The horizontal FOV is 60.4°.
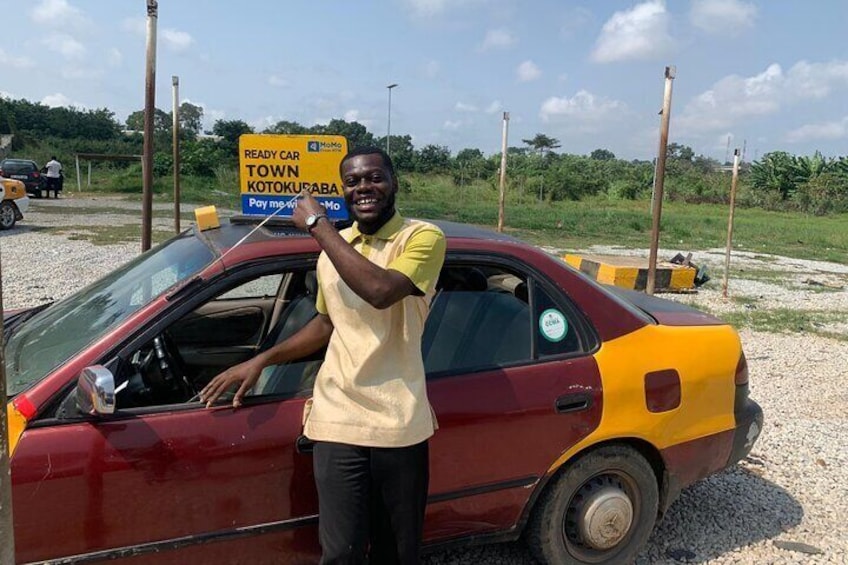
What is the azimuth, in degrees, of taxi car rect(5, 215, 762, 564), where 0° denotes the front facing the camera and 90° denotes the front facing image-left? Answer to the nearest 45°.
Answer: approximately 45°

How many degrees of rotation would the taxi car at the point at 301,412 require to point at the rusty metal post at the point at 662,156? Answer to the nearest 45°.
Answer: approximately 180°

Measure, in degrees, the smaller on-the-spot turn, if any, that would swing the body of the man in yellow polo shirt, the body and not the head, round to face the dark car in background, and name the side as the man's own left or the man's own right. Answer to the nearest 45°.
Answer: approximately 135° to the man's own right

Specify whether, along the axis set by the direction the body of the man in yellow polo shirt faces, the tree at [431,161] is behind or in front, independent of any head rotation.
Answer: behind

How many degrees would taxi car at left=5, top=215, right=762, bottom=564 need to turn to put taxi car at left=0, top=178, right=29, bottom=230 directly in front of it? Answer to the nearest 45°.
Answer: approximately 90° to its right

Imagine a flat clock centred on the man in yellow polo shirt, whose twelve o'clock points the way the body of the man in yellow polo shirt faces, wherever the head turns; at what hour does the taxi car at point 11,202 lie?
The taxi car is roughly at 5 o'clock from the man in yellow polo shirt.

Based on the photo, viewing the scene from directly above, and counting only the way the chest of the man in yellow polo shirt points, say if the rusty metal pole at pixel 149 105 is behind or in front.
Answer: behind

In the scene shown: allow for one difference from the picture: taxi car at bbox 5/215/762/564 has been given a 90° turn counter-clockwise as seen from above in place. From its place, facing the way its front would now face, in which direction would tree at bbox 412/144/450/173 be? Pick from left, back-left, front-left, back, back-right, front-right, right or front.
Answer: back-left

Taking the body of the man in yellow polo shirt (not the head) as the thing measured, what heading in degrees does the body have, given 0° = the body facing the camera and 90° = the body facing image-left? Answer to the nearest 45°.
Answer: approximately 0°

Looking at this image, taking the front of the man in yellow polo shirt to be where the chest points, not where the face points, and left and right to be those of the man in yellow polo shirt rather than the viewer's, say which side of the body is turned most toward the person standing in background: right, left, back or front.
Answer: back
